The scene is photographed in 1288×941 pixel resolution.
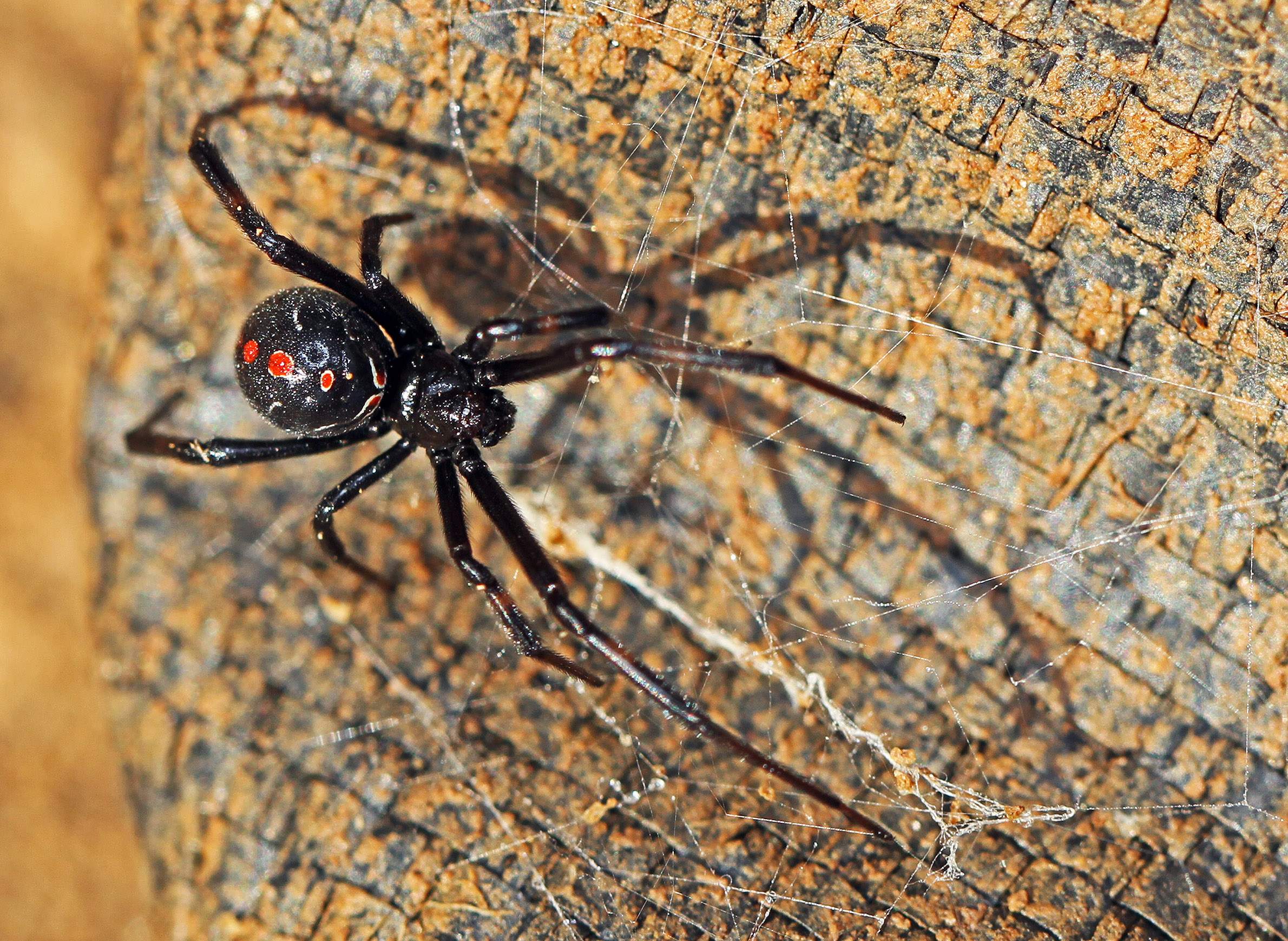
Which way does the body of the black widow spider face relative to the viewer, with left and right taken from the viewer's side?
facing to the right of the viewer
